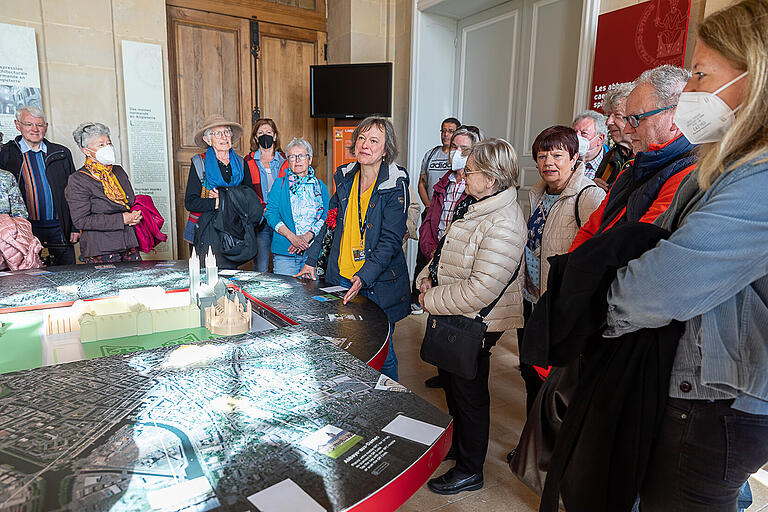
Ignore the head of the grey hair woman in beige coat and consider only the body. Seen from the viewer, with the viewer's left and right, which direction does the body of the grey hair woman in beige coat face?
facing to the left of the viewer

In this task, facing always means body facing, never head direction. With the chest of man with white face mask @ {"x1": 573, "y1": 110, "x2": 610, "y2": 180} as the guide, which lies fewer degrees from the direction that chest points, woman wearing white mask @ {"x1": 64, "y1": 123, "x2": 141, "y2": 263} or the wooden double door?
the woman wearing white mask

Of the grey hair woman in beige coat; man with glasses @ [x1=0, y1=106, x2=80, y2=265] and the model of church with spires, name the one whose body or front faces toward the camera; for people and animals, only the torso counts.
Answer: the man with glasses

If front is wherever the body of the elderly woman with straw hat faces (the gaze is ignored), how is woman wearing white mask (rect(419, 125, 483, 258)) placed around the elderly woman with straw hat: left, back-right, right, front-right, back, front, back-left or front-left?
front-left

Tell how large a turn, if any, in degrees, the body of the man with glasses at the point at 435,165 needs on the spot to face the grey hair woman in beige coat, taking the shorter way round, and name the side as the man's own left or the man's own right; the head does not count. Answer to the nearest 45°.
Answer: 0° — they already face them

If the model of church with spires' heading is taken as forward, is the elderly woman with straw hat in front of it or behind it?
in front

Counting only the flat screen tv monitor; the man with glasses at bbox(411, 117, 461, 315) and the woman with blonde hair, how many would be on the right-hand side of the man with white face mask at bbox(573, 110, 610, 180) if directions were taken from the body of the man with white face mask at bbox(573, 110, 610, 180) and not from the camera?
2

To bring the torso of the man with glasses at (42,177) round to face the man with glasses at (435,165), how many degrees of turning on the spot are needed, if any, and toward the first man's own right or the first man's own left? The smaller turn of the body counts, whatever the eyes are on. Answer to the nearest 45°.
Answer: approximately 45° to the first man's own left

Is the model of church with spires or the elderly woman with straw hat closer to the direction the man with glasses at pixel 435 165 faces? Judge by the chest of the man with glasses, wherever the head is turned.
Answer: the model of church with spires

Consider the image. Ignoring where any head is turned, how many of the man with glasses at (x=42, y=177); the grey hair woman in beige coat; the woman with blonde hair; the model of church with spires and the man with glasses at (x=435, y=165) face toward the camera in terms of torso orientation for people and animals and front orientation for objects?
2

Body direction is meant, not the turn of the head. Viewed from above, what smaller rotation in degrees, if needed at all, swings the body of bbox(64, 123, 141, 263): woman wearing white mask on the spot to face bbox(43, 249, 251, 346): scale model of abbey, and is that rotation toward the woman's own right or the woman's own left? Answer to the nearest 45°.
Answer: approximately 45° to the woman's own right

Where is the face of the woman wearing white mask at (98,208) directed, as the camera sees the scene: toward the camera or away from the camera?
toward the camera

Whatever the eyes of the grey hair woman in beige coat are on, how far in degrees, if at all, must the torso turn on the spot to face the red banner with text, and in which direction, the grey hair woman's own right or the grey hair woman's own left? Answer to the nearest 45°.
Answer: approximately 135° to the grey hair woman's own right

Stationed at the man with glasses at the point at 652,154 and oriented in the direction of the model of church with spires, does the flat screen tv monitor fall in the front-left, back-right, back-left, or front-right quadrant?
front-right

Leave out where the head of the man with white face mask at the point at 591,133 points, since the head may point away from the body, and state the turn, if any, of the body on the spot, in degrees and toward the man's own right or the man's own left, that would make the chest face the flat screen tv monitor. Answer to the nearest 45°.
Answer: approximately 90° to the man's own right

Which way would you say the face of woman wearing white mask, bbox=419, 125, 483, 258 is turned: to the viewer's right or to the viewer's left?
to the viewer's left

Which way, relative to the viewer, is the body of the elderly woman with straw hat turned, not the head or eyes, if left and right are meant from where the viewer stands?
facing the viewer and to the right of the viewer

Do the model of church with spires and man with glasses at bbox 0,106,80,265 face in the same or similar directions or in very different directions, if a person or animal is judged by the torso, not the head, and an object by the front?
very different directions
